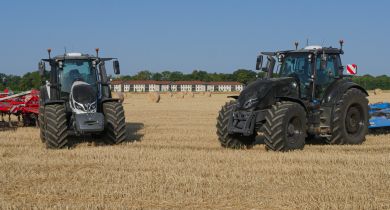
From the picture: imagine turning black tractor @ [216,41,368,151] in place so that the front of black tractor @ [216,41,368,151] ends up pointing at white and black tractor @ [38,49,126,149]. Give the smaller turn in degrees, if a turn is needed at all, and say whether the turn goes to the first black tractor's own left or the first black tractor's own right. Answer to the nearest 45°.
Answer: approximately 45° to the first black tractor's own right

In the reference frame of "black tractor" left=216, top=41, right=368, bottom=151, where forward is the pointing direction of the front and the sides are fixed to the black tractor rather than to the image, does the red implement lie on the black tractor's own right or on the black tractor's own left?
on the black tractor's own right

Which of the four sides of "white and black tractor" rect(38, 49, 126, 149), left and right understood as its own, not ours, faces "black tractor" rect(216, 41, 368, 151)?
left

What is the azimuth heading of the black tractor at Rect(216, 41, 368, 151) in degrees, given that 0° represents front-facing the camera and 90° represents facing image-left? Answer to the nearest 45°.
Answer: approximately 45°

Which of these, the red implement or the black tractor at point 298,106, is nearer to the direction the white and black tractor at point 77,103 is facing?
the black tractor
